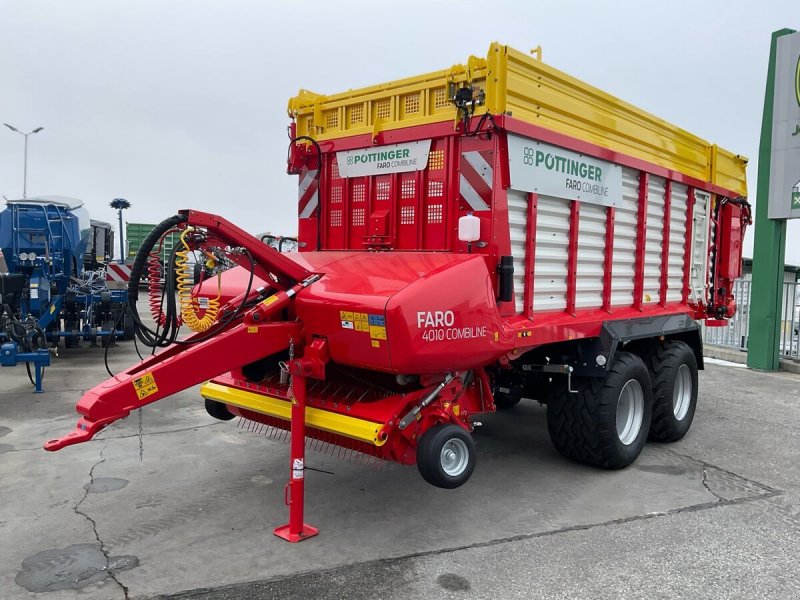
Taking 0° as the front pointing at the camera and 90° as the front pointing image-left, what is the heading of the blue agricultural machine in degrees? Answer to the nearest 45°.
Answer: approximately 0°

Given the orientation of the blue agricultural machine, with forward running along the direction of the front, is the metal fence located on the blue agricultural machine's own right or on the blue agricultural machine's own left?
on the blue agricultural machine's own left
